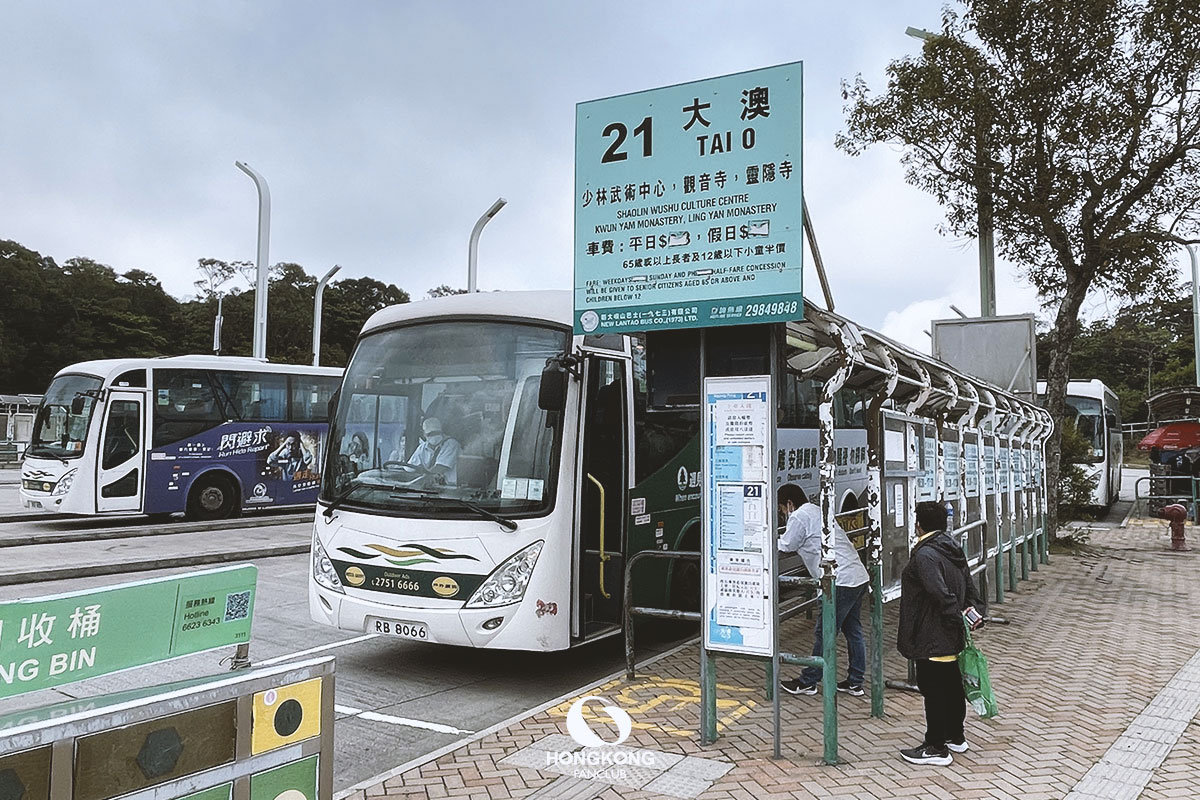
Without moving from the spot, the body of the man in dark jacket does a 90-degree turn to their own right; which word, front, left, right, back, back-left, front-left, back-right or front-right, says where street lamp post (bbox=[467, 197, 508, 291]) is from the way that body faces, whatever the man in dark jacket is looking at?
front-left

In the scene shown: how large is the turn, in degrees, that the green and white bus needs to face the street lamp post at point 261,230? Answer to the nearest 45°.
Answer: approximately 90° to its right

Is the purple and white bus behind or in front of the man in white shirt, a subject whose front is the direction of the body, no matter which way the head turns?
in front

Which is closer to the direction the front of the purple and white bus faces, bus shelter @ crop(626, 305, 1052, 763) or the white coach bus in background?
the bus shelter

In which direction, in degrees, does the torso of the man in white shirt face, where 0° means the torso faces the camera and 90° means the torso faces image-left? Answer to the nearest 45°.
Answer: approximately 90°

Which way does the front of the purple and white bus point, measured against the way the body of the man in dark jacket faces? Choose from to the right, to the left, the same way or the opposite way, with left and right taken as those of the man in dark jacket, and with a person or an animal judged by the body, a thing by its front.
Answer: to the left

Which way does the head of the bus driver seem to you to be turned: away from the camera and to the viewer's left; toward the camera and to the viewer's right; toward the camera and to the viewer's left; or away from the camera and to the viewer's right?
toward the camera and to the viewer's left

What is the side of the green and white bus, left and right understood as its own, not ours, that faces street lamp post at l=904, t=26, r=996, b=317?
back

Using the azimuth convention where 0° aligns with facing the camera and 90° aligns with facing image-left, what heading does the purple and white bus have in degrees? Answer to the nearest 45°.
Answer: approximately 45°

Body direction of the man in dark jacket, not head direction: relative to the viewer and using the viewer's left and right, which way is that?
facing to the left of the viewer

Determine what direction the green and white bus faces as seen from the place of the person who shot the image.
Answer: facing the viewer and to the left of the viewer

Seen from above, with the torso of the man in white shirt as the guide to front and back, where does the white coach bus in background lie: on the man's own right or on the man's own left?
on the man's own right

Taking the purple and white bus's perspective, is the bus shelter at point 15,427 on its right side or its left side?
on its right
